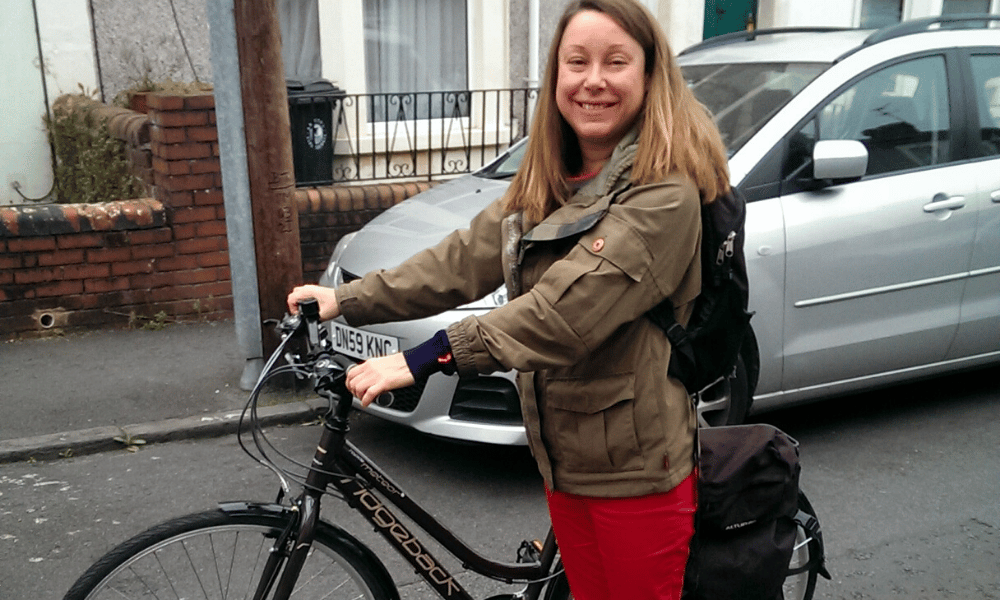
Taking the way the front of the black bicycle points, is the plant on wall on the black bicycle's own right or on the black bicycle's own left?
on the black bicycle's own right

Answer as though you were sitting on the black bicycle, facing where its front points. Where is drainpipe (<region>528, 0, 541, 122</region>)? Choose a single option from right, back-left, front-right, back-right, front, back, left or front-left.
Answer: right

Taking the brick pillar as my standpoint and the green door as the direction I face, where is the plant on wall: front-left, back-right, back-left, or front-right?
back-left

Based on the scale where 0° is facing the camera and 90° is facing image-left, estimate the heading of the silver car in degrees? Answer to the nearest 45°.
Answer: approximately 45°

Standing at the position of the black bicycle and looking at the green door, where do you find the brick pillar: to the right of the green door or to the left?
left

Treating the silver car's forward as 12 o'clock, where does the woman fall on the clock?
The woman is roughly at 11 o'clock from the silver car.

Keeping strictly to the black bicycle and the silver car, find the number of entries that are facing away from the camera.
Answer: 0

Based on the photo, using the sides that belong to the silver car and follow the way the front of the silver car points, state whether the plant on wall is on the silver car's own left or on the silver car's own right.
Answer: on the silver car's own right

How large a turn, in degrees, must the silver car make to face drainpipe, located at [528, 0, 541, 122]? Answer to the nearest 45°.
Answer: approximately 90° to its right

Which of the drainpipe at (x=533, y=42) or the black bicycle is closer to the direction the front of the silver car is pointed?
the black bicycle

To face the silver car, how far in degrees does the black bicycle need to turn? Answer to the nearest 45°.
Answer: approximately 135° to its right

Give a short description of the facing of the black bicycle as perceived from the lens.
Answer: facing to the left of the viewer

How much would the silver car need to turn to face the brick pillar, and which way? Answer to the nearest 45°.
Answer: approximately 45° to its right

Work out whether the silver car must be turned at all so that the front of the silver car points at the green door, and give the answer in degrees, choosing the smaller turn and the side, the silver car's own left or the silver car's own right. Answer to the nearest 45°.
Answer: approximately 135° to the silver car's own right
